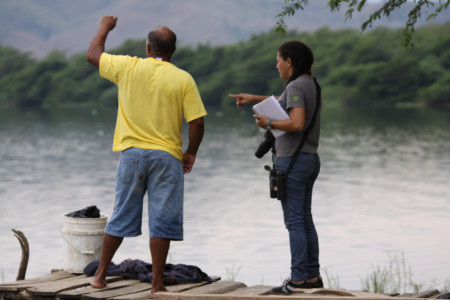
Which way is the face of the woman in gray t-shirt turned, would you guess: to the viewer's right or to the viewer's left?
to the viewer's left

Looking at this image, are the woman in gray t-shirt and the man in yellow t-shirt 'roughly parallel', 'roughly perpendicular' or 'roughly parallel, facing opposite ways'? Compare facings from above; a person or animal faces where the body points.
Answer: roughly perpendicular

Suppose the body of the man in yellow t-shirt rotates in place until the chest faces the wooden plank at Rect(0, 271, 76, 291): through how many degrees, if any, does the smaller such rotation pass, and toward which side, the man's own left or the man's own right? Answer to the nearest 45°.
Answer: approximately 45° to the man's own left

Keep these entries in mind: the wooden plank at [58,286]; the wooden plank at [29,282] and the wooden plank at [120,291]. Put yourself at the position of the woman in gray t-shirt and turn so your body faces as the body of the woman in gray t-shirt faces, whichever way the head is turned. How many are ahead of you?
3

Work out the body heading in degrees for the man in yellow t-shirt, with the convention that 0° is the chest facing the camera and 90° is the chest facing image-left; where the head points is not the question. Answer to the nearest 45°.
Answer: approximately 180°

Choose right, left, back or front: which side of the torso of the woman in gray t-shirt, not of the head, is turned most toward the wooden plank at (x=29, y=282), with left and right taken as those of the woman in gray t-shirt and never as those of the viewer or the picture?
front

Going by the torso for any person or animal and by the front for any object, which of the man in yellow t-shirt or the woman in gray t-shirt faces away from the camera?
the man in yellow t-shirt

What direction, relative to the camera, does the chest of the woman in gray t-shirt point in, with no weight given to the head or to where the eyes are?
to the viewer's left

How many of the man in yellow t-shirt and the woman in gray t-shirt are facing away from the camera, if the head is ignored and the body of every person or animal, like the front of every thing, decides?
1

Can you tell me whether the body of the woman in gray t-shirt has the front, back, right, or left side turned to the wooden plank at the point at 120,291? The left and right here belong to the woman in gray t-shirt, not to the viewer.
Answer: front
